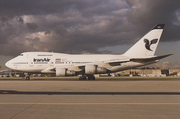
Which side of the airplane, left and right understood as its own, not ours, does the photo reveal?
left
